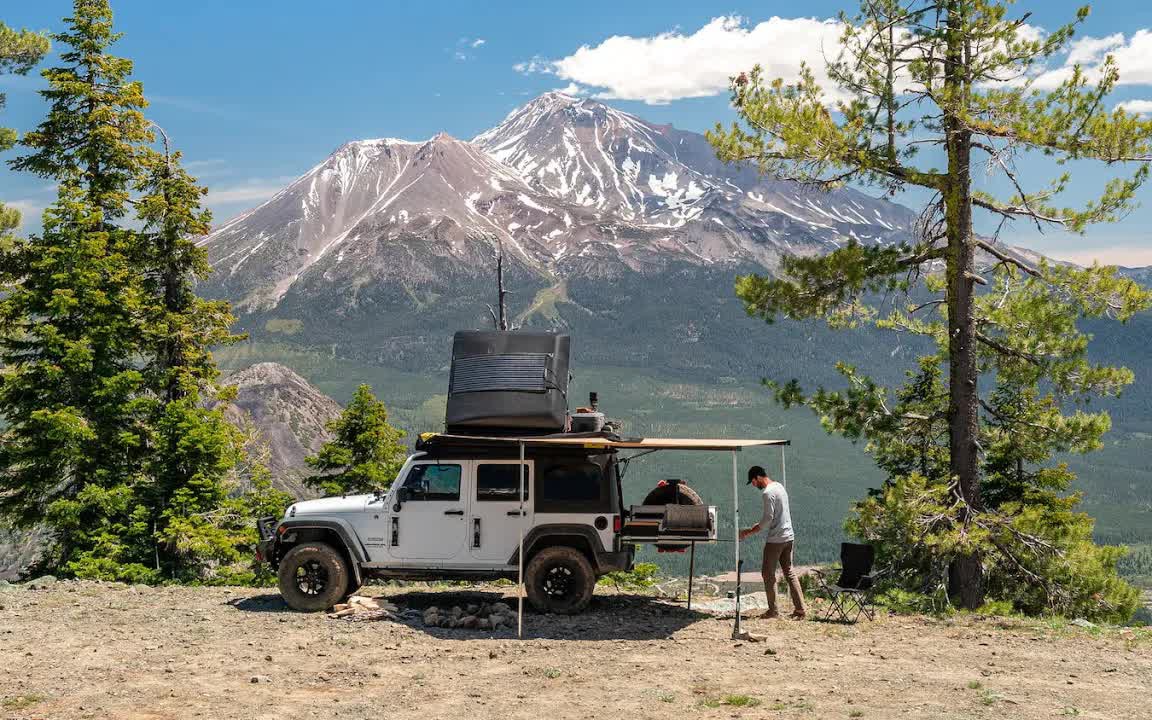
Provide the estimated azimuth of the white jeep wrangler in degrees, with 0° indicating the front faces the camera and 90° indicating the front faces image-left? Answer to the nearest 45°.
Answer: approximately 90°

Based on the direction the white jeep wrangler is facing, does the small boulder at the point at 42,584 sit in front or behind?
in front

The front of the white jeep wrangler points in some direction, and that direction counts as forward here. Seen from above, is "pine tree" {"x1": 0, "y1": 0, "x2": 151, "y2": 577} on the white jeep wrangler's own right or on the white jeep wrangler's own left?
on the white jeep wrangler's own right

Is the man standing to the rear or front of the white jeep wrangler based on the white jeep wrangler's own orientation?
to the rear

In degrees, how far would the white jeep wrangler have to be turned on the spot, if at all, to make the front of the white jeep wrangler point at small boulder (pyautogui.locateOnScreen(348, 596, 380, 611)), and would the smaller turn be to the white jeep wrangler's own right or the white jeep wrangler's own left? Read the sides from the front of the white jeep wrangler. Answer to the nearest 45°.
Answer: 0° — it already faces it

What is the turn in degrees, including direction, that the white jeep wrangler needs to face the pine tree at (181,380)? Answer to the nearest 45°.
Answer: approximately 45° to its right

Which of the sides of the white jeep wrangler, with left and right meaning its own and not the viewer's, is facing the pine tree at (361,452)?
right

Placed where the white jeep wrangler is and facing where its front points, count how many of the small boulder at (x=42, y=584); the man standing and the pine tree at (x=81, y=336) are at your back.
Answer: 1

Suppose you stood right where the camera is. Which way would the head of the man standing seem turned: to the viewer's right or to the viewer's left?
to the viewer's left
